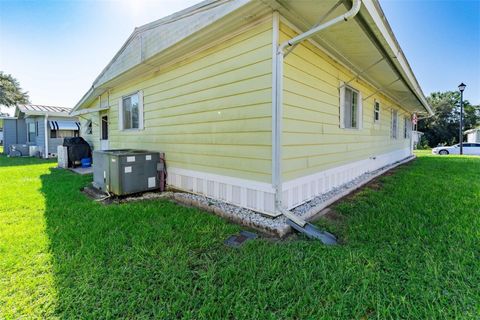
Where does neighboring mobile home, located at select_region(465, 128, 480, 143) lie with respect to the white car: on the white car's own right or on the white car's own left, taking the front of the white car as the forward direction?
on the white car's own right

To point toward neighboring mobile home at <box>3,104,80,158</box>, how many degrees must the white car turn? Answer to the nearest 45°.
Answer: approximately 45° to its left

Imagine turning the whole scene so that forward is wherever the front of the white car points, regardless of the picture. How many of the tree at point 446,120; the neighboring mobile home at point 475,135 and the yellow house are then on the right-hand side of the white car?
2

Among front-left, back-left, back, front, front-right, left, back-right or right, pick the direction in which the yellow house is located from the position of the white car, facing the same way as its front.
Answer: left

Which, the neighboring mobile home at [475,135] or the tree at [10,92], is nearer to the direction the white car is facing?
the tree

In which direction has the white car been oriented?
to the viewer's left

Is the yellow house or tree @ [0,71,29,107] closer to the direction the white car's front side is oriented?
the tree

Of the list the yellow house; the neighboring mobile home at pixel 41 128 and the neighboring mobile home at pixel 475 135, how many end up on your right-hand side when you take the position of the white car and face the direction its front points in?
1

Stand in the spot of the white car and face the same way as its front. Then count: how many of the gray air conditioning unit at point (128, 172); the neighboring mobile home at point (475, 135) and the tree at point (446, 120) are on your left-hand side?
1

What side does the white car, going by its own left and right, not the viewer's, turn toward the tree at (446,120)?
right

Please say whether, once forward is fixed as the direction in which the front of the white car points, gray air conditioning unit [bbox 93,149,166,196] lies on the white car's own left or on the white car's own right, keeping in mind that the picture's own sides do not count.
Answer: on the white car's own left
